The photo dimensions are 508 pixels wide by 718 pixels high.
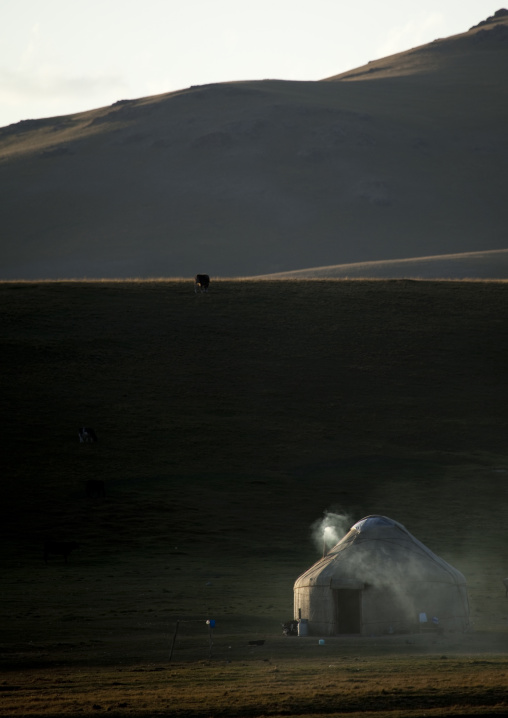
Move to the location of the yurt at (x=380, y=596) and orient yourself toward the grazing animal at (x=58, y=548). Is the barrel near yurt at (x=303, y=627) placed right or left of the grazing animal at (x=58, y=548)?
left

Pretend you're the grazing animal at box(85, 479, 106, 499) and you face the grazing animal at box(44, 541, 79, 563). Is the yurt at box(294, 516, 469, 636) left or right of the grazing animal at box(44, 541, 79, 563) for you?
left

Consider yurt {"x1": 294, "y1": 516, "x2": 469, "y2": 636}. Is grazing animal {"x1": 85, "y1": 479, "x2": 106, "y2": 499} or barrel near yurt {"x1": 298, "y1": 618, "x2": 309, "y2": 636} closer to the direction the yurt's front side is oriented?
the barrel near yurt

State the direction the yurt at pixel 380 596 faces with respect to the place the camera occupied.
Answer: facing the viewer and to the left of the viewer

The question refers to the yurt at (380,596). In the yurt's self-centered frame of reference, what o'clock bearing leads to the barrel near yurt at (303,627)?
The barrel near yurt is roughly at 1 o'clock from the yurt.
